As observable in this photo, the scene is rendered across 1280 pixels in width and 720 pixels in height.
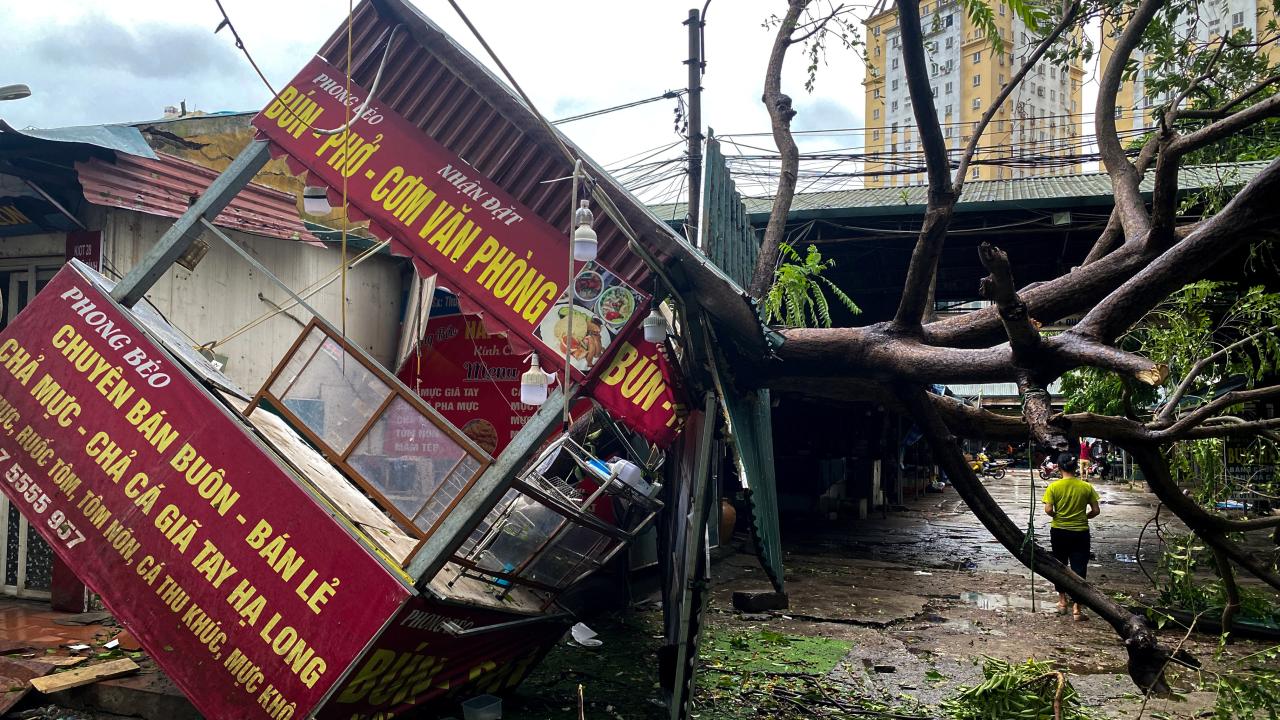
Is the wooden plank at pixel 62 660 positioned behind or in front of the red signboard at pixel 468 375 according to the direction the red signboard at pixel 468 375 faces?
in front

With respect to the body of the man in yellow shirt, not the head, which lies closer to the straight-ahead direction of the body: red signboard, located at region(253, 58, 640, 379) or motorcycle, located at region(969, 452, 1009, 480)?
the motorcycle

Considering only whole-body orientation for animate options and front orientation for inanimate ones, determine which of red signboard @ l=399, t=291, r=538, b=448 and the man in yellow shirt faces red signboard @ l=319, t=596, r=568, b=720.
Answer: red signboard @ l=399, t=291, r=538, b=448

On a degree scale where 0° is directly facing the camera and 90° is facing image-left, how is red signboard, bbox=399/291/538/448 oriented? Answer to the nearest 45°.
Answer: approximately 0°

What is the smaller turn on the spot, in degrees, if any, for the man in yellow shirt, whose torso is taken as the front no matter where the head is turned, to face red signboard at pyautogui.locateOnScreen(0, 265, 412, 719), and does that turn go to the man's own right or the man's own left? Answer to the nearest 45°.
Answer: approximately 135° to the man's own left

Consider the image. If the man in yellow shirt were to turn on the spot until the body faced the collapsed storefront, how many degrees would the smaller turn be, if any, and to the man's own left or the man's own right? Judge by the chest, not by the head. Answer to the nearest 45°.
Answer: approximately 135° to the man's own left

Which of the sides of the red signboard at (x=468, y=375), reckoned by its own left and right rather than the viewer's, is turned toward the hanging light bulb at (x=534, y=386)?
front

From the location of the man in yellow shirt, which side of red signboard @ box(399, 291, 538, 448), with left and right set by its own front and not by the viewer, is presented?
left

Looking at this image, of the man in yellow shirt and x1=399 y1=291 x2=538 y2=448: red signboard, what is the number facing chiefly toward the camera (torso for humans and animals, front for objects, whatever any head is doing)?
1

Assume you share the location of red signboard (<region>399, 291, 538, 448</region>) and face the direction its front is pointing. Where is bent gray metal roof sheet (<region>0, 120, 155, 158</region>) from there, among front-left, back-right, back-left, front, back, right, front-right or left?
front-right

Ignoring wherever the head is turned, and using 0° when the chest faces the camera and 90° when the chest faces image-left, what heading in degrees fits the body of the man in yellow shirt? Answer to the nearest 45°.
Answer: approximately 180°
